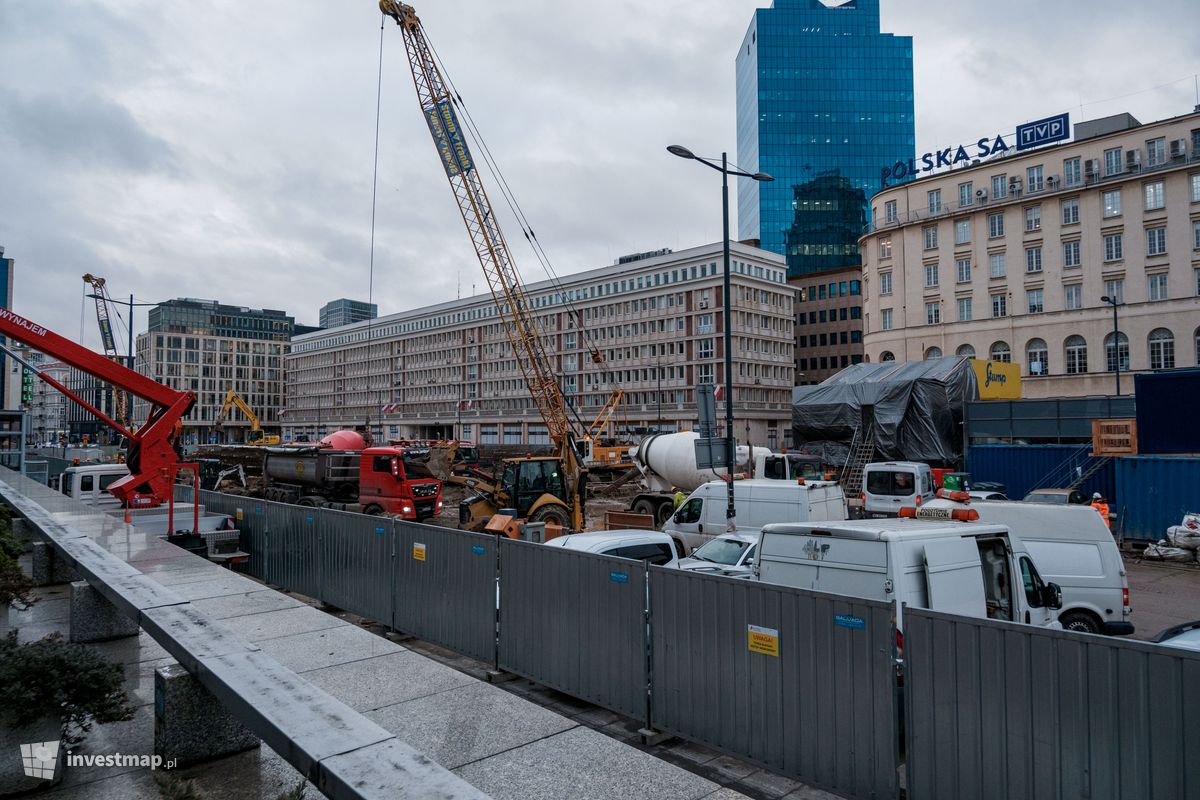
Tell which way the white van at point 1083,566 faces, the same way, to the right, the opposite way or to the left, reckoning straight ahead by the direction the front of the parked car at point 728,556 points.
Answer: to the right

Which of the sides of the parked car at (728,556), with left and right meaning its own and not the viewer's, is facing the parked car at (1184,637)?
left

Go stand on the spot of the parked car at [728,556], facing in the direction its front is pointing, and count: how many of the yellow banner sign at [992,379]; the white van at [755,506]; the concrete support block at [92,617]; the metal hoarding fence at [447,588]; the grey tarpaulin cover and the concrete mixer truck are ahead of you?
2

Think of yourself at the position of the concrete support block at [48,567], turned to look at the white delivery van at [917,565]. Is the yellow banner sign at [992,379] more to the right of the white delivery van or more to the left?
left

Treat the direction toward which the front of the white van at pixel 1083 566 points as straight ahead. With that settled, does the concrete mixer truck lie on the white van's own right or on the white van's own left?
on the white van's own right

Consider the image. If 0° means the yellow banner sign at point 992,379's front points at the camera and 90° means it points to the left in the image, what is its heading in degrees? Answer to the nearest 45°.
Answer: approximately 0°

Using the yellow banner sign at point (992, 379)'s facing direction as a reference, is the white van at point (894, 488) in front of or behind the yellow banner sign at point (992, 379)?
in front

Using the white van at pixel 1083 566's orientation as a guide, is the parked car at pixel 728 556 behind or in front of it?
in front

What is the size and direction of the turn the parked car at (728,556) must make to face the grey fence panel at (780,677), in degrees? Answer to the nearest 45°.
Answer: approximately 45° to its left

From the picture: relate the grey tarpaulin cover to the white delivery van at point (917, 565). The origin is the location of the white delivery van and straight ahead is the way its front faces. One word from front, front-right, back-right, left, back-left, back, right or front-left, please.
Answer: front-left

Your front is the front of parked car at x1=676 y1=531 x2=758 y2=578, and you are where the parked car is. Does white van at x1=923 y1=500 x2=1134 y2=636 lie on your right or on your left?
on your left

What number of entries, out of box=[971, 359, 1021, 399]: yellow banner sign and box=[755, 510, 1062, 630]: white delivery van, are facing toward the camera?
1
